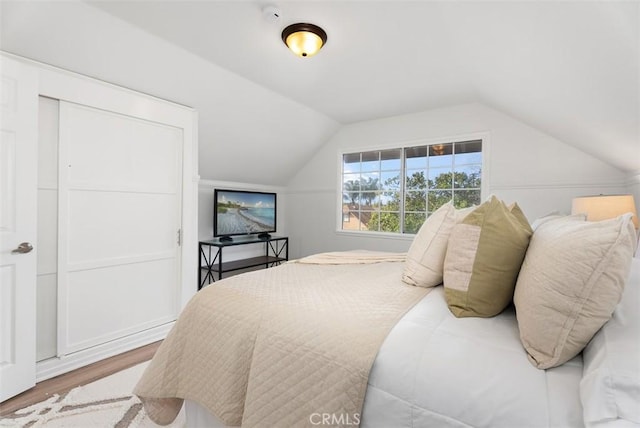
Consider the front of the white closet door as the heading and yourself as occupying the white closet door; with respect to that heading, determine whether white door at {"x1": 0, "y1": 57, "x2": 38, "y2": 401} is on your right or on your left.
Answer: on your right

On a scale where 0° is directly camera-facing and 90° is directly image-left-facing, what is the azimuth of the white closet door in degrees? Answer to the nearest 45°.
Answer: approximately 315°

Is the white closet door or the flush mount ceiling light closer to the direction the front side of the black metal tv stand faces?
the flush mount ceiling light

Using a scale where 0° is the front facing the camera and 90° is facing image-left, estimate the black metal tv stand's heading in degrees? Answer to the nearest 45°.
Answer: approximately 315°
